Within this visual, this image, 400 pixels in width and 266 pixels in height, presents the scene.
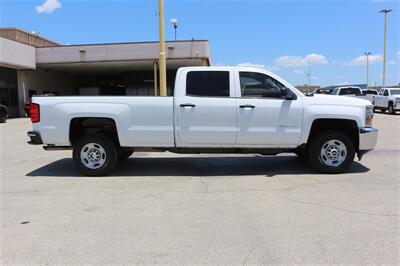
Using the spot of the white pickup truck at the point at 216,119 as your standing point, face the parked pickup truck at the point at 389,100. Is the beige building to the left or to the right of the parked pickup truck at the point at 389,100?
left

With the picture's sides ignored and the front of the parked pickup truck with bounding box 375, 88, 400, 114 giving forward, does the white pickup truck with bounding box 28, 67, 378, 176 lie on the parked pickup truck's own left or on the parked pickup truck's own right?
on the parked pickup truck's own right

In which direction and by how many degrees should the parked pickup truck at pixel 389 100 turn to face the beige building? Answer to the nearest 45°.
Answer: approximately 90° to its right

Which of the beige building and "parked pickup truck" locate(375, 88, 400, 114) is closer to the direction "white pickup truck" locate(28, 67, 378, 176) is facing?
the parked pickup truck

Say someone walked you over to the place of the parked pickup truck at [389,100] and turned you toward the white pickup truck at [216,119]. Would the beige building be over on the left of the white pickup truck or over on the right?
right

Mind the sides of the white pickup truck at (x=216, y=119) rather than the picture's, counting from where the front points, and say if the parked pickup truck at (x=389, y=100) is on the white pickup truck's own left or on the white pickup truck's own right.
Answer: on the white pickup truck's own left

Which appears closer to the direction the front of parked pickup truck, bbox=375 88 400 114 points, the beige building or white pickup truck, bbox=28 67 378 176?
the white pickup truck

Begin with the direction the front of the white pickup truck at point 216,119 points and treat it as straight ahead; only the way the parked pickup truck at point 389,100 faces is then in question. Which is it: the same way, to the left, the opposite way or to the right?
to the right

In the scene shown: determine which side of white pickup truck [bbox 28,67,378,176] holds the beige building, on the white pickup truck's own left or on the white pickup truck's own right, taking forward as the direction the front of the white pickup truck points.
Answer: on the white pickup truck's own left

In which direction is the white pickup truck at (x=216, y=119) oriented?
to the viewer's right
